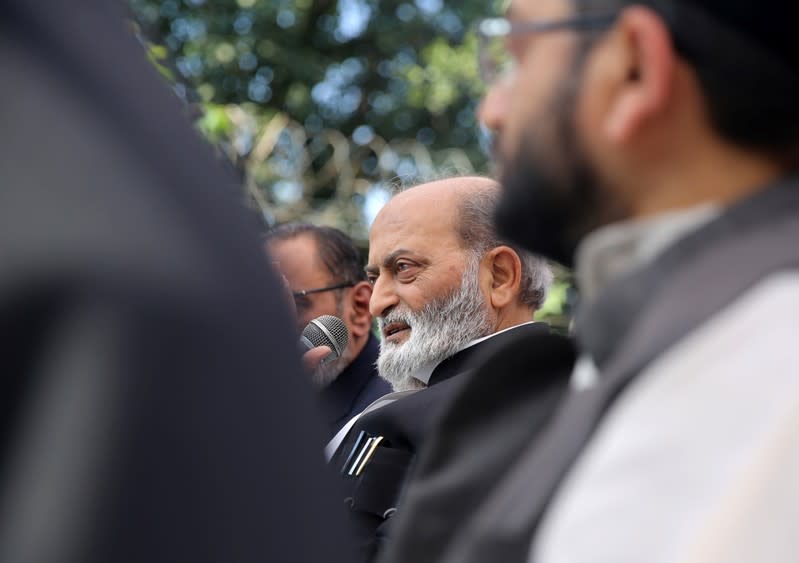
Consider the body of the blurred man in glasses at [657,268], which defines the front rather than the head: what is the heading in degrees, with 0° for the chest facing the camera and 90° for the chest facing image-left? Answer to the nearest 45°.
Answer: approximately 90°

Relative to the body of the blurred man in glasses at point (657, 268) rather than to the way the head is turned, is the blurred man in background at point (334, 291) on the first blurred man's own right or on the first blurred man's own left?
on the first blurred man's own right

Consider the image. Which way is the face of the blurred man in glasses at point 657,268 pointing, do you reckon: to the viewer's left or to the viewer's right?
to the viewer's left

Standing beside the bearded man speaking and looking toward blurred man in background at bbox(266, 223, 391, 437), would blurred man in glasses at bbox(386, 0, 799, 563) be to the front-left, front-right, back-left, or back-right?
back-left

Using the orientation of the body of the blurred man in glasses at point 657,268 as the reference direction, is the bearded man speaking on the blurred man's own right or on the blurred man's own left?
on the blurred man's own right
